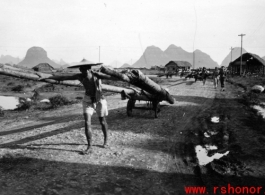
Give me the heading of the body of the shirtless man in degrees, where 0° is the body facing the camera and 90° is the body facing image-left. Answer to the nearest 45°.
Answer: approximately 45°

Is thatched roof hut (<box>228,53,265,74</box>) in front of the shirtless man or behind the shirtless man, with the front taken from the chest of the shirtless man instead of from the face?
behind

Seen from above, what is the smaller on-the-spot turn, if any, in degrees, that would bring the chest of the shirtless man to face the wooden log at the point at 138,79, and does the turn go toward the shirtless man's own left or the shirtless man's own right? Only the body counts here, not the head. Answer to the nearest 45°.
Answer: approximately 180°
